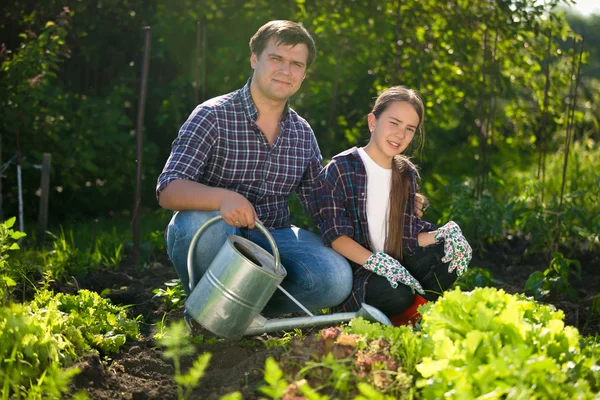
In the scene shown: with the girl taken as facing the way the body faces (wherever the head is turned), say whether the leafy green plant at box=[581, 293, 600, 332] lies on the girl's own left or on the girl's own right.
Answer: on the girl's own left

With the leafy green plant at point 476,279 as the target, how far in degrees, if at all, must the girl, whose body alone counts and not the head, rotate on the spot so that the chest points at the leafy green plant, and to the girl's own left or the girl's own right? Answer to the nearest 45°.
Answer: approximately 90° to the girl's own left

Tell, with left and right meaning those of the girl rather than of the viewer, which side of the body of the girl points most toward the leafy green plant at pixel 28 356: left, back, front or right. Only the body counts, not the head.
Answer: right

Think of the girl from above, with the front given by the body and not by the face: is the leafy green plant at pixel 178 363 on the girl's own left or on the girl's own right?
on the girl's own right

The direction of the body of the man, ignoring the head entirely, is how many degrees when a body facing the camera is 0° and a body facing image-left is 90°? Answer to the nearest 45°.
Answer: approximately 315°

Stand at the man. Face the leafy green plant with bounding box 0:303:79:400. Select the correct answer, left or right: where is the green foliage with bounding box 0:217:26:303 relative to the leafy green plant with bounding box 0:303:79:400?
right

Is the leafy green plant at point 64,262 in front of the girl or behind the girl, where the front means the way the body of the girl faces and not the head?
behind

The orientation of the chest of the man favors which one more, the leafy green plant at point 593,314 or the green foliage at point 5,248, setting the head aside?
the leafy green plant

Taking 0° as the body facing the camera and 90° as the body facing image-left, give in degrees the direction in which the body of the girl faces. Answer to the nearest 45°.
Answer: approximately 315°
